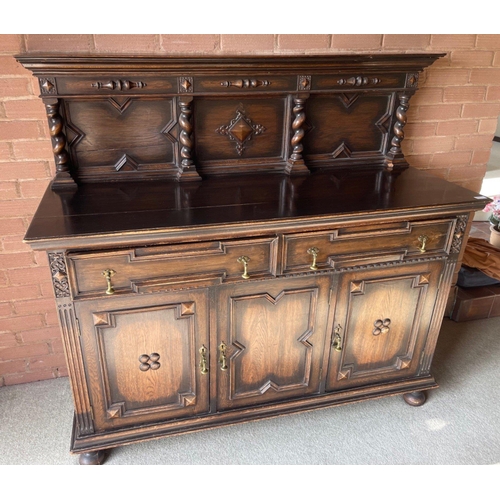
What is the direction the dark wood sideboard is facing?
toward the camera
